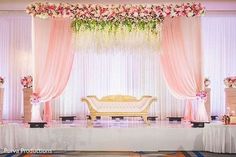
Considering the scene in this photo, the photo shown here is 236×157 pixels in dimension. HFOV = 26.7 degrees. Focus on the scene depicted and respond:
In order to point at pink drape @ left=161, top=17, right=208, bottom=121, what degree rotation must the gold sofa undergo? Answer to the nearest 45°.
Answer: approximately 90° to its left

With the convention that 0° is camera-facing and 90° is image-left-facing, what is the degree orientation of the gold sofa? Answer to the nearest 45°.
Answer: approximately 0°

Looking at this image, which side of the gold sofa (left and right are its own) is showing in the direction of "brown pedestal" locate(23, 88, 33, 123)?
right

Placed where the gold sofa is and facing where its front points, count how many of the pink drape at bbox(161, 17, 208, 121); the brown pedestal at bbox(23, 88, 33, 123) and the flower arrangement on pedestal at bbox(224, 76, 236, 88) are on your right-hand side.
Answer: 1

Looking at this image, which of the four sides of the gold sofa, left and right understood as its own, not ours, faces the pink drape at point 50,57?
right

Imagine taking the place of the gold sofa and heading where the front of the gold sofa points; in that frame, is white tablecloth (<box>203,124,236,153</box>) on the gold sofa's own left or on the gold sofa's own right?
on the gold sofa's own left

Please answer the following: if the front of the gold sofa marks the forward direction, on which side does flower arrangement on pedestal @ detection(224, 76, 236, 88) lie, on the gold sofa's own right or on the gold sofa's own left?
on the gold sofa's own left

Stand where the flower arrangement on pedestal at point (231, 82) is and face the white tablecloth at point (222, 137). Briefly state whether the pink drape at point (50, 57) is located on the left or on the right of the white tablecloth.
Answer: right

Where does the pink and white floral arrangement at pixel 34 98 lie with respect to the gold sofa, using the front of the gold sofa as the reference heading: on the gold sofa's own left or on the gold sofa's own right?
on the gold sofa's own right
